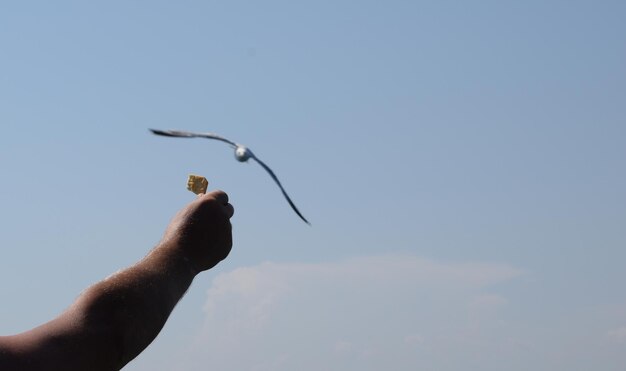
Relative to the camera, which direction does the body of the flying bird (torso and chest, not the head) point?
toward the camera
